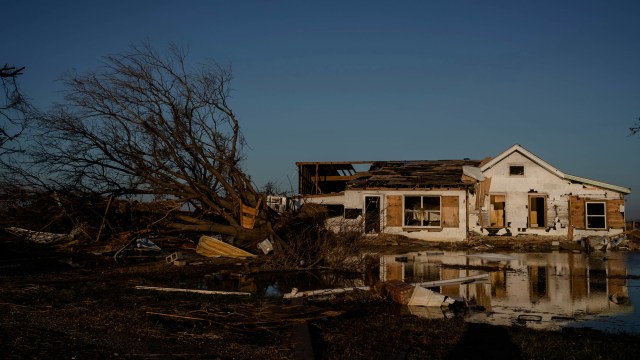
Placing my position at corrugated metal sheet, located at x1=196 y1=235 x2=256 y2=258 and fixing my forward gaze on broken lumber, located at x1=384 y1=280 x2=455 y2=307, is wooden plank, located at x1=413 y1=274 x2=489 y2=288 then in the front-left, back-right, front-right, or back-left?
front-left

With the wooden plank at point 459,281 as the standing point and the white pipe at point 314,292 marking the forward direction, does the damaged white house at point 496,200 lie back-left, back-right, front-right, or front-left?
back-right

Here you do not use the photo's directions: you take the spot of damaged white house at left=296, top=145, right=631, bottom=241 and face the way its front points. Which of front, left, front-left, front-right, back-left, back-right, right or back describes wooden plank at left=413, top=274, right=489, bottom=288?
front

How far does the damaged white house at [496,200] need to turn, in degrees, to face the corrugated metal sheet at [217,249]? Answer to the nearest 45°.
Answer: approximately 45° to its right

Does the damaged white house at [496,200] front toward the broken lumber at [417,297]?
yes

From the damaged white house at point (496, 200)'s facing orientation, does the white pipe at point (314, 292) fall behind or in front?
in front

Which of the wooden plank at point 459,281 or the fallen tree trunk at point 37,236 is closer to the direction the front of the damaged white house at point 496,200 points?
the wooden plank

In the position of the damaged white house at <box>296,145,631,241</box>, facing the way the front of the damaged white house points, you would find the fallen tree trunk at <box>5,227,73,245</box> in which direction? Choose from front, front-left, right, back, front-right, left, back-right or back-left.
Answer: front-right

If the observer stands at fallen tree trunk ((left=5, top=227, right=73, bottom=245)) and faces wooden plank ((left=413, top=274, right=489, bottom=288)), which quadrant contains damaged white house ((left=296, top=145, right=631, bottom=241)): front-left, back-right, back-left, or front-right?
front-left

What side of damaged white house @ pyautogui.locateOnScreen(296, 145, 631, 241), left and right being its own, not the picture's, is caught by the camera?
front

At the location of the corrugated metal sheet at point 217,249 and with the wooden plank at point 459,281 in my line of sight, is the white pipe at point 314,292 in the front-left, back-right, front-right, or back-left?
front-right

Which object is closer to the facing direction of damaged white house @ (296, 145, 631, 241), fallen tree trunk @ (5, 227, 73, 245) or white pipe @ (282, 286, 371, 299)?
the white pipe
